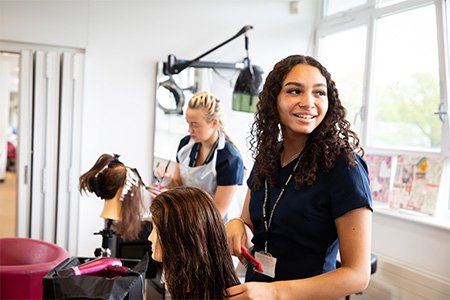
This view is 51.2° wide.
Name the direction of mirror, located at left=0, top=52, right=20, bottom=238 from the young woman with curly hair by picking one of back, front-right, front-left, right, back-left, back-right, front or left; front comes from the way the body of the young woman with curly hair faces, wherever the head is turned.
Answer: right

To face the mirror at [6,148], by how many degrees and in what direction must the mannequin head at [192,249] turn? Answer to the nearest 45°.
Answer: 0° — it already faces it

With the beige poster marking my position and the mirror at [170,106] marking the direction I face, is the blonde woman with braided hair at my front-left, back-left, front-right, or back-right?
front-left

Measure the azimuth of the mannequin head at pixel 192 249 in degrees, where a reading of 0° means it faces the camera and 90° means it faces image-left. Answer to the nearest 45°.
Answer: approximately 135°

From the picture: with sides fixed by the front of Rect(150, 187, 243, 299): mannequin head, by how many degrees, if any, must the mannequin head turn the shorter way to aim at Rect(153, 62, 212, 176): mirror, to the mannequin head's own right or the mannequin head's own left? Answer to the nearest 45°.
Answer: approximately 45° to the mannequin head's own right

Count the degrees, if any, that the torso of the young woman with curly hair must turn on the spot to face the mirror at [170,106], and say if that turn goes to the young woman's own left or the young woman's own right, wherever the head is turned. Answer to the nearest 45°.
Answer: approximately 90° to the young woman's own right

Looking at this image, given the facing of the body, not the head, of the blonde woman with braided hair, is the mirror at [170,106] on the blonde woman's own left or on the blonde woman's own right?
on the blonde woman's own right

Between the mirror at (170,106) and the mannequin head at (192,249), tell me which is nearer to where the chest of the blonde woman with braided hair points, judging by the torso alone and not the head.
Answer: the mannequin head

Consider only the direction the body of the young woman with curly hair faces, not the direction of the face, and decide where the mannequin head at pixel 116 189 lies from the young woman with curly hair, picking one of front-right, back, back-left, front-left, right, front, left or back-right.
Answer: right

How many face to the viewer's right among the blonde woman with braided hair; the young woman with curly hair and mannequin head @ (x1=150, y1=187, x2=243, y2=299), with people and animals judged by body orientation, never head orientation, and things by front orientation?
0

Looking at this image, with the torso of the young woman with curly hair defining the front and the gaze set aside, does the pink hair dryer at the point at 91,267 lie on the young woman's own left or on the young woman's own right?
on the young woman's own right

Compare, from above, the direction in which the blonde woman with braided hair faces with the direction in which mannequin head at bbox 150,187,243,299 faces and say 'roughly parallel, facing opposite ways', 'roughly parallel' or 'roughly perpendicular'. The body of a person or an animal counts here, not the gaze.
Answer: roughly perpendicular

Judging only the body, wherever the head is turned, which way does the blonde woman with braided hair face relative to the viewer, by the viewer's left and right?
facing the viewer and to the left of the viewer

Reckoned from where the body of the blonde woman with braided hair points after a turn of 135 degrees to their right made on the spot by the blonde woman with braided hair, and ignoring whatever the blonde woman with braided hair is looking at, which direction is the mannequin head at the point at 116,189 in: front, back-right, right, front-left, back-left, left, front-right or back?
back-left

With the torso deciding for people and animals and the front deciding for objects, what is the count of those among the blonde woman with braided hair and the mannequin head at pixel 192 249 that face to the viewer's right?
0
